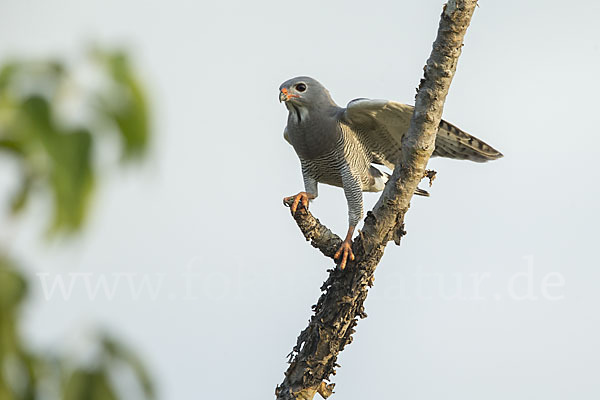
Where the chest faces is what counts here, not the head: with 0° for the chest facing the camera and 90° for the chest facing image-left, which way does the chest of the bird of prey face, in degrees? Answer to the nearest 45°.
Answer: approximately 45°
